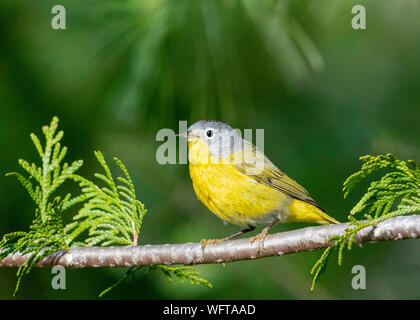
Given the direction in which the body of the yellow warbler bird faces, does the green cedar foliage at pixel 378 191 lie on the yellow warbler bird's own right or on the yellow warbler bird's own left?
on the yellow warbler bird's own left

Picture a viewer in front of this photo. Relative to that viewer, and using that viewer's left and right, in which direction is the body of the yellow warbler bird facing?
facing to the left of the viewer
